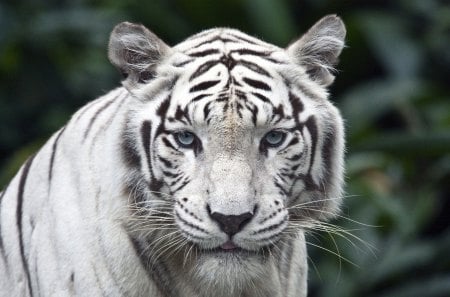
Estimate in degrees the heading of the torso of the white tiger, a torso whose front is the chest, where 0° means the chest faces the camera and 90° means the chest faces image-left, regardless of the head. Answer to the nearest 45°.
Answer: approximately 315°
